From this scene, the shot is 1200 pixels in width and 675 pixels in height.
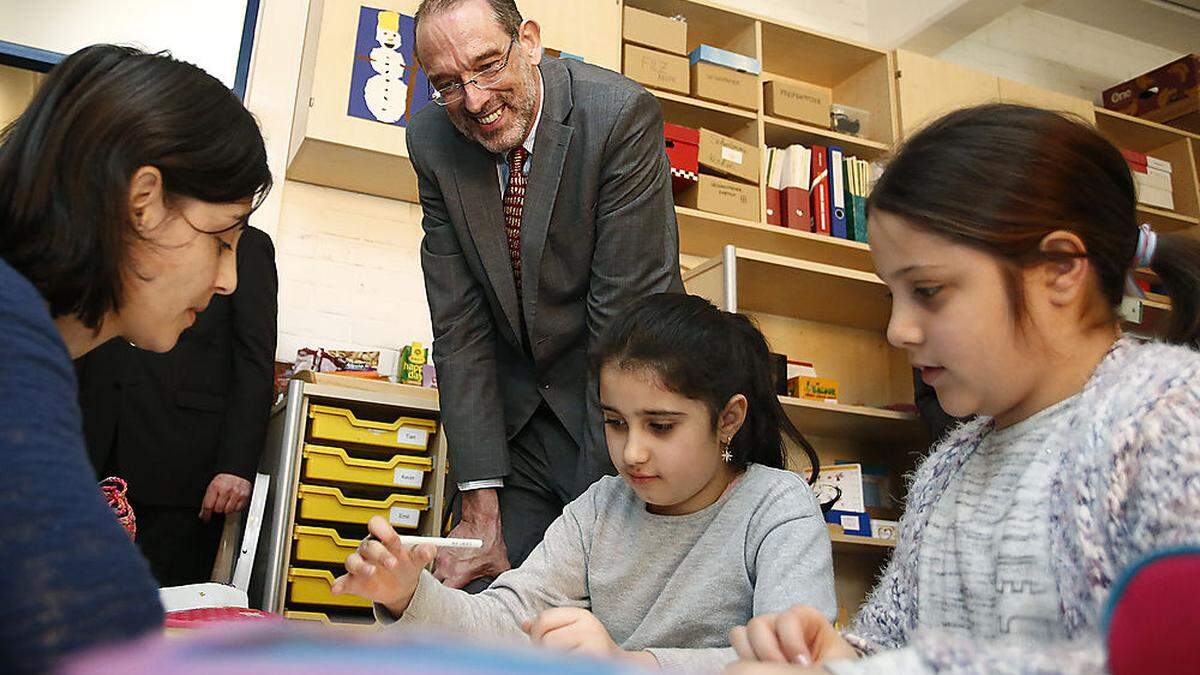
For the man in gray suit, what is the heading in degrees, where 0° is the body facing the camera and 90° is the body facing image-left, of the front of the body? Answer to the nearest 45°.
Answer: approximately 45°

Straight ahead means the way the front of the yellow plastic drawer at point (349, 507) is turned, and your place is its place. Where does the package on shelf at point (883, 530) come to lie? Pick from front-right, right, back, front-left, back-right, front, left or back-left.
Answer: left

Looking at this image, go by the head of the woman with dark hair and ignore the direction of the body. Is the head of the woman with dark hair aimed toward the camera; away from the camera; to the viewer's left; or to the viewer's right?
to the viewer's right

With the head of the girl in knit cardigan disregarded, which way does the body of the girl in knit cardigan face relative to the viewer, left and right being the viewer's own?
facing the viewer and to the left of the viewer

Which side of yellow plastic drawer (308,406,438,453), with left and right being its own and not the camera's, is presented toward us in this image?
front

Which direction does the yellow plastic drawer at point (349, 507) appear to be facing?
toward the camera

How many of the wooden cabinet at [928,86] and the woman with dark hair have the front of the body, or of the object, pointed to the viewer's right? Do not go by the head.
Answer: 1

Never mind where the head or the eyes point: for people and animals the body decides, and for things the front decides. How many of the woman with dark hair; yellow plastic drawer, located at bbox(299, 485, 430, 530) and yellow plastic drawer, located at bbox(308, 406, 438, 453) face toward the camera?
2

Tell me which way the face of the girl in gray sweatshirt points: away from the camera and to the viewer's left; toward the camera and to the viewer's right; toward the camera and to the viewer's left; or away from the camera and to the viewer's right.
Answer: toward the camera and to the viewer's left

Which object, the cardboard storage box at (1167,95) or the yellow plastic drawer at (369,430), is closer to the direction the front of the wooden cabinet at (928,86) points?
the yellow plastic drawer

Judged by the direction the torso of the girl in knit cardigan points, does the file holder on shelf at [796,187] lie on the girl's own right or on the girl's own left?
on the girl's own right
